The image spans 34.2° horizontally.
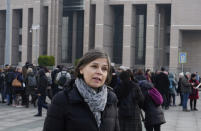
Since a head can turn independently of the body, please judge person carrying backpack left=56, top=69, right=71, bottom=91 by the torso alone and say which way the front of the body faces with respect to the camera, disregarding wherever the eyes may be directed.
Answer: away from the camera

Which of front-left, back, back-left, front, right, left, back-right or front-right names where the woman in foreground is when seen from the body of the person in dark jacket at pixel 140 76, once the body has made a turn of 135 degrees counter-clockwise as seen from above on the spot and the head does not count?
front-left

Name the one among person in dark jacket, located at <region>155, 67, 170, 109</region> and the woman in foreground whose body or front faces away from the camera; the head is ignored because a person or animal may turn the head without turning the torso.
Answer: the person in dark jacket

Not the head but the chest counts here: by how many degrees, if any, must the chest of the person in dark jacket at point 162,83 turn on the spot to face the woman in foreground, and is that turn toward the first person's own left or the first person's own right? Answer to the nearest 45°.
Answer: approximately 180°

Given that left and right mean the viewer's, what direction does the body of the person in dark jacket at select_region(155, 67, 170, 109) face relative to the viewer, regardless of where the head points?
facing away from the viewer

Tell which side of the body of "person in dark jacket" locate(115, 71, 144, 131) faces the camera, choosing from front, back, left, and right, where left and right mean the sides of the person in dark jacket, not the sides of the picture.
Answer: back

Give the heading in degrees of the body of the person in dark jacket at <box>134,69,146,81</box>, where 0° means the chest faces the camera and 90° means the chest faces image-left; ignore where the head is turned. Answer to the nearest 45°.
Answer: approximately 180°
